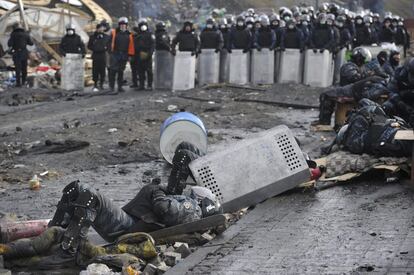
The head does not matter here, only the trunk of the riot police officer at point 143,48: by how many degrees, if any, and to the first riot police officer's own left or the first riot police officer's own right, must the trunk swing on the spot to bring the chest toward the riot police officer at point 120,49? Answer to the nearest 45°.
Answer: approximately 90° to the first riot police officer's own right

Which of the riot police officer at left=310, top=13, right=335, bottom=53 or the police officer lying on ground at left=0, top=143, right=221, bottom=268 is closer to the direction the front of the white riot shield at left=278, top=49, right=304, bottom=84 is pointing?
the police officer lying on ground

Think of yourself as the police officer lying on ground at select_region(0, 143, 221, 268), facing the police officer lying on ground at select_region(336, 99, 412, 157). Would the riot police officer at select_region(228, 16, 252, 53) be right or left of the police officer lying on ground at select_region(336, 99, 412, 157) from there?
left

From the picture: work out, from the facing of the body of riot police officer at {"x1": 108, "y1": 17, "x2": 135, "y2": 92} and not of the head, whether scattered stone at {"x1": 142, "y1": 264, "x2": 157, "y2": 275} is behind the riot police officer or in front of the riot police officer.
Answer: in front

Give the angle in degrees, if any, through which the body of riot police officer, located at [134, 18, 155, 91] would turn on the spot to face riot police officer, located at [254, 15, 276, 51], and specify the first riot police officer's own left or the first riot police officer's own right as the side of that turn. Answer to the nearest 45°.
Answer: approximately 90° to the first riot police officer's own left

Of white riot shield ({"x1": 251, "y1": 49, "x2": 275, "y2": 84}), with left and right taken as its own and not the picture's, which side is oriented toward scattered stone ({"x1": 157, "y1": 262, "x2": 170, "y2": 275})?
front

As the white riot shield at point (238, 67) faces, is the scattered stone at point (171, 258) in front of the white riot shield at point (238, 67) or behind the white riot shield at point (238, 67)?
in front

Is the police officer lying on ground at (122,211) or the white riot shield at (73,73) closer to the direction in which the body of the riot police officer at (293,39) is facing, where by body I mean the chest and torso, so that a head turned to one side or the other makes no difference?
the police officer lying on ground

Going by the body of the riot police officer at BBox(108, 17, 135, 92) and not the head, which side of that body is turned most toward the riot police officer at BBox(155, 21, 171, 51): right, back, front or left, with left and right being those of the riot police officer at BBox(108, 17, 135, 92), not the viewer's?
left
